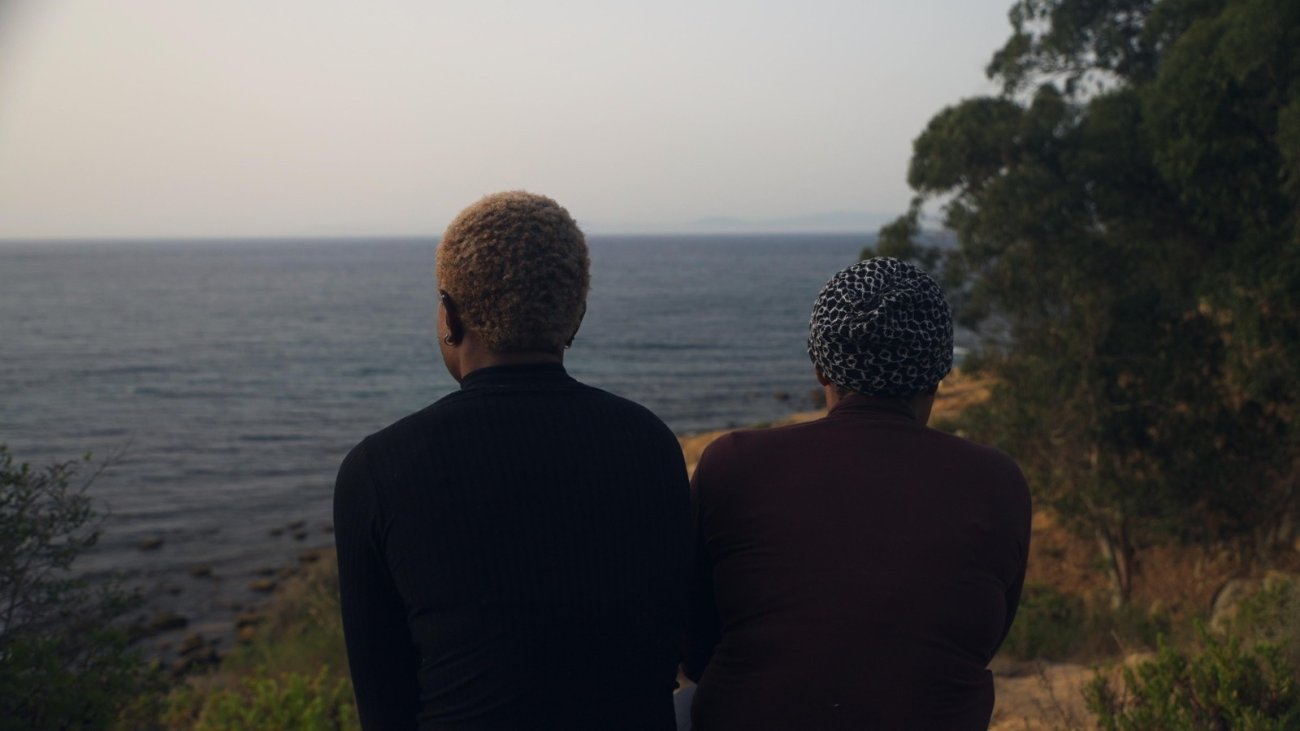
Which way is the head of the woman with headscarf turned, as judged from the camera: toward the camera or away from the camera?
away from the camera

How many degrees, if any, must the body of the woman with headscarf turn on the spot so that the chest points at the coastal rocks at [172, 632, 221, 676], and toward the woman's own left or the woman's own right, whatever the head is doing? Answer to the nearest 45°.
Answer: approximately 45° to the woman's own left

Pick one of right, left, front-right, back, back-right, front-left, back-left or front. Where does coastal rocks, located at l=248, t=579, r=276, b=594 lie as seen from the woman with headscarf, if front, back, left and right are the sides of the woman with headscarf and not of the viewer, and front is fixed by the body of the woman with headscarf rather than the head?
front-left

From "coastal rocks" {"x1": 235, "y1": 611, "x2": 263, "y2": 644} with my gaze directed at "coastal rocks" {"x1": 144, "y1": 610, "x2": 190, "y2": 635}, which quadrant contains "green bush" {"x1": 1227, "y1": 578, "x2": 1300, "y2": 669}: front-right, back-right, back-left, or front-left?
back-left

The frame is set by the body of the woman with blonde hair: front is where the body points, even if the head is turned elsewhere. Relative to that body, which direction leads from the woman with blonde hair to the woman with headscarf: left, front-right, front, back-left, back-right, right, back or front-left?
right

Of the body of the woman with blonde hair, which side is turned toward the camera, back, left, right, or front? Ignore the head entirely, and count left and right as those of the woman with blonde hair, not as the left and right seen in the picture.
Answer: back

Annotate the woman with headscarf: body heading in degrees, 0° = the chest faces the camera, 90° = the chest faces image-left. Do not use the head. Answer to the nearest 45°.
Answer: approximately 180°

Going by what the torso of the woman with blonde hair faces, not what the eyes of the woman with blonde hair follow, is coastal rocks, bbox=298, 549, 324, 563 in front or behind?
in front

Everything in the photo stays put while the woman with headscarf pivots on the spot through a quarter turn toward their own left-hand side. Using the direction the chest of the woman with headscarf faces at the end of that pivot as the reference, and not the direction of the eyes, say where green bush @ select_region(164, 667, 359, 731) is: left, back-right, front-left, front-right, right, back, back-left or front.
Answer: front-right

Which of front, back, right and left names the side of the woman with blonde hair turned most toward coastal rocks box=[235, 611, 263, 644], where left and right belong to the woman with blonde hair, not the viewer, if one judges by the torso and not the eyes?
front

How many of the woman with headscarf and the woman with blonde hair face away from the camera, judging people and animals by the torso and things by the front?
2
